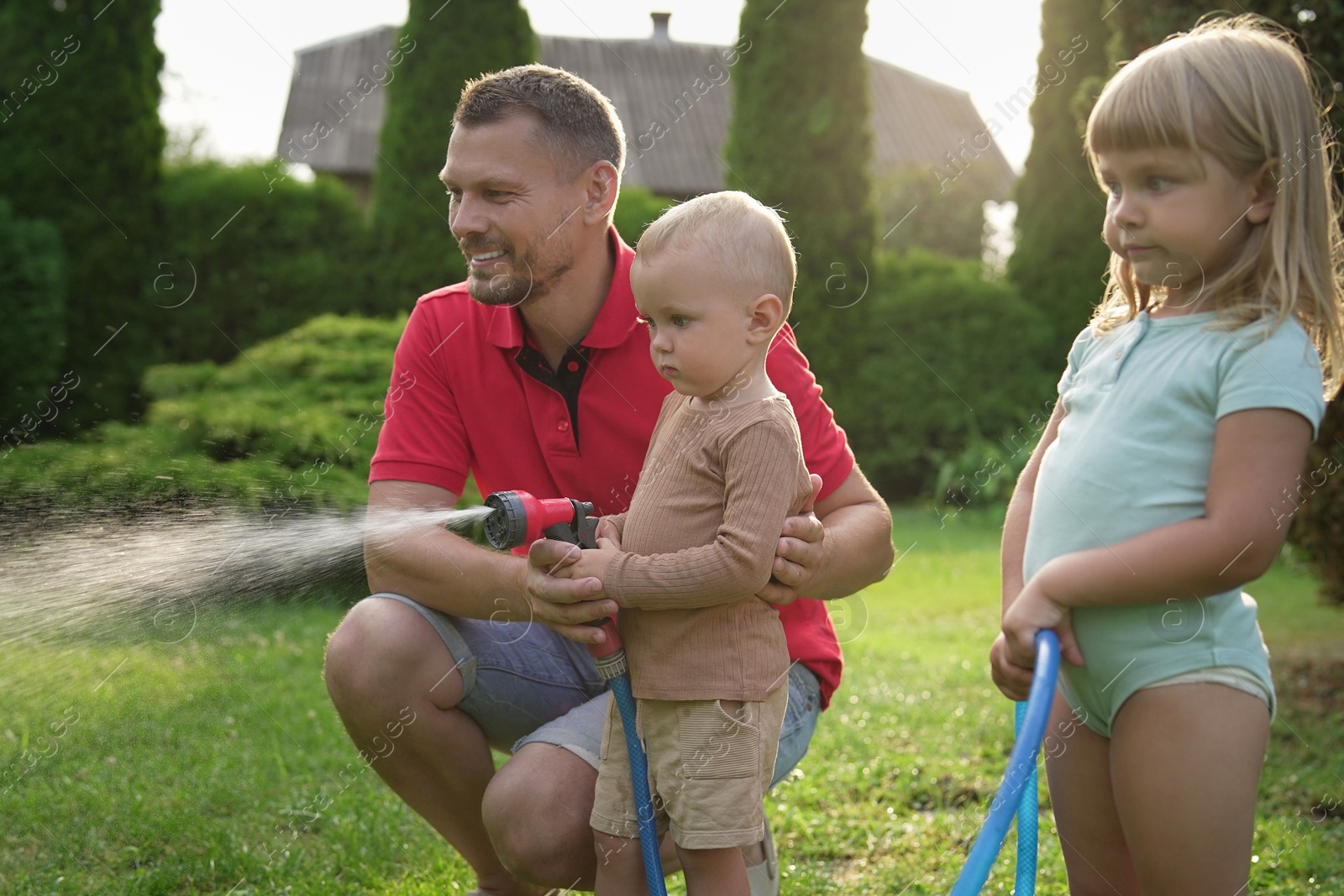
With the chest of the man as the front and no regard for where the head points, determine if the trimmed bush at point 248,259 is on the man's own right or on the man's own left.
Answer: on the man's own right

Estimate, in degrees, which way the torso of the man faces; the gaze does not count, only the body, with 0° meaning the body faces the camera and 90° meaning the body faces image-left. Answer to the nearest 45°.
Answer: approximately 45°

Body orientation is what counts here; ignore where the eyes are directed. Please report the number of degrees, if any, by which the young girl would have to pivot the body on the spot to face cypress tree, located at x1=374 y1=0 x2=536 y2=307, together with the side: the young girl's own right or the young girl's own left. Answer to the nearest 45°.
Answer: approximately 90° to the young girl's own right

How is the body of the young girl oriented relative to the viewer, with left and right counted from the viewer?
facing the viewer and to the left of the viewer

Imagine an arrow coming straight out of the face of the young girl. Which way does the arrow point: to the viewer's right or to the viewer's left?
to the viewer's left

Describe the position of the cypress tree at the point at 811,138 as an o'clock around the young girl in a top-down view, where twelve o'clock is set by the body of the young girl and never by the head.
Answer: The cypress tree is roughly at 4 o'clock from the young girl.

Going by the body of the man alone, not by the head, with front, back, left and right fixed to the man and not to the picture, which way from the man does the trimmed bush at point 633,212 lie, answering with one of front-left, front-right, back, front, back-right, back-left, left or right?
back-right

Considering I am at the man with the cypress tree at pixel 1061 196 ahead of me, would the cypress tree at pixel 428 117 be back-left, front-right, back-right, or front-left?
front-left

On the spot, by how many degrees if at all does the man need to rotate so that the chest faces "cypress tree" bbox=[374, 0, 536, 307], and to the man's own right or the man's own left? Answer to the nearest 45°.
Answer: approximately 135° to the man's own right

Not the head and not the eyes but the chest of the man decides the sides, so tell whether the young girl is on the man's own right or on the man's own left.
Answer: on the man's own left

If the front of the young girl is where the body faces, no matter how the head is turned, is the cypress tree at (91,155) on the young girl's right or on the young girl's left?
on the young girl's right

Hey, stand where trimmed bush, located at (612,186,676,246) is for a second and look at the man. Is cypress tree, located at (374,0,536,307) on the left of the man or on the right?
right

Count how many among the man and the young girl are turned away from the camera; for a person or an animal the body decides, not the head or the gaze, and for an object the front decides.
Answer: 0
